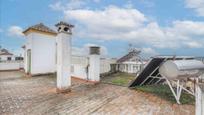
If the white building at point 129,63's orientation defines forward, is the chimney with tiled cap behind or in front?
in front

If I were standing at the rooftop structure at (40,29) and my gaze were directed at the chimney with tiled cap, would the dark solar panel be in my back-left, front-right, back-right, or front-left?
front-left

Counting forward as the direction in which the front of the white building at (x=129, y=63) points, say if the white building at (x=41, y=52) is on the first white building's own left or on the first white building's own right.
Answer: on the first white building's own right

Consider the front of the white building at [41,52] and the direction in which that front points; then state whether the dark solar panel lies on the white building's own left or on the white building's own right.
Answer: on the white building's own left

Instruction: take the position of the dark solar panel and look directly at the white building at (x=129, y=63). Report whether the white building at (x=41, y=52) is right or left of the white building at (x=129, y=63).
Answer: left

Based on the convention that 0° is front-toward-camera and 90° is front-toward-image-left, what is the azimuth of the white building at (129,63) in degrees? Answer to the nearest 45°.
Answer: approximately 0°

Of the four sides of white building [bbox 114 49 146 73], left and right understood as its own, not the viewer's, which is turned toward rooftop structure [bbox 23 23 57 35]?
front

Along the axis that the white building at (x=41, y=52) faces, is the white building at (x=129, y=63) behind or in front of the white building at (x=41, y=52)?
behind
